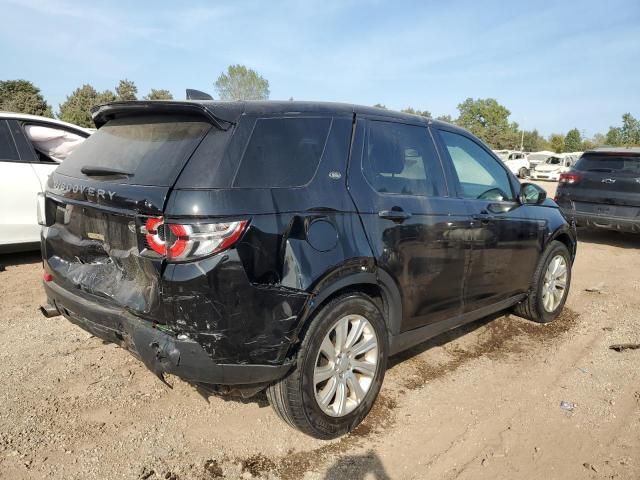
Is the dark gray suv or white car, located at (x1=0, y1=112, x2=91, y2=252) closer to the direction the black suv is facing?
the dark gray suv

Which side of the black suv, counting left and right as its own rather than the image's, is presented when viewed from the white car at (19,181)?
left

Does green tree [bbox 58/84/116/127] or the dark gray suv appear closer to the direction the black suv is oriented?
the dark gray suv

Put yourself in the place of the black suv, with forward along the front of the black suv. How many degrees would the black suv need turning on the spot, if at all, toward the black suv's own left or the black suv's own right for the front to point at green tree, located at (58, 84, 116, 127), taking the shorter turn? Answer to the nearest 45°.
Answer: approximately 90° to the black suv's own left

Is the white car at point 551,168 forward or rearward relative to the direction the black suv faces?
forward

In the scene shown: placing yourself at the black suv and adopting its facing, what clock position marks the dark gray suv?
The dark gray suv is roughly at 12 o'clock from the black suv.

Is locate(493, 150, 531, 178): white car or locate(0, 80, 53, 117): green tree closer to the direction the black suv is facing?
the white car

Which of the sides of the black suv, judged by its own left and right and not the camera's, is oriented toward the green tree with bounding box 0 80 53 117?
left

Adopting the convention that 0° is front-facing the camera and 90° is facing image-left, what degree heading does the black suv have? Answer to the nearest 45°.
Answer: approximately 225°
